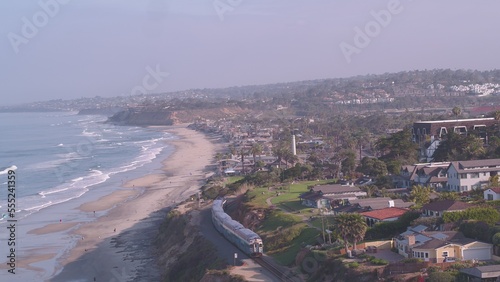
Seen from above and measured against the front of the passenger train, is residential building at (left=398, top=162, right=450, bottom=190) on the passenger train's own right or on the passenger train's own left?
on the passenger train's own left

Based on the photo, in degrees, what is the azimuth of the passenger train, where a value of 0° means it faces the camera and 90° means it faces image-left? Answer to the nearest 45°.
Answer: approximately 315°

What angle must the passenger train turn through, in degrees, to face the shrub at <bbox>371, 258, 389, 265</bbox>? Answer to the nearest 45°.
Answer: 0° — it already faces it

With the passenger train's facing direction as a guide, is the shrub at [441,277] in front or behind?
in front

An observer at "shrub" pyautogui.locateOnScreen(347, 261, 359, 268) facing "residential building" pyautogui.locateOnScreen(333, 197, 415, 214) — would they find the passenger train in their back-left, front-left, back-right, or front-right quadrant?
front-left

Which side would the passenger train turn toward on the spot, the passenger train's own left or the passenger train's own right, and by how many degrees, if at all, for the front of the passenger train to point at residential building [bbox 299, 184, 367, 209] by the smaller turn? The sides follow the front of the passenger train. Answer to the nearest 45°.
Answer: approximately 90° to the passenger train's own left

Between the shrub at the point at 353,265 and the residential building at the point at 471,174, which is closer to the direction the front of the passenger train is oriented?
the shrub

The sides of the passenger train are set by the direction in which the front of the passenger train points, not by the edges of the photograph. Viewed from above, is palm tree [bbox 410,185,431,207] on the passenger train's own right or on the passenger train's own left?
on the passenger train's own left

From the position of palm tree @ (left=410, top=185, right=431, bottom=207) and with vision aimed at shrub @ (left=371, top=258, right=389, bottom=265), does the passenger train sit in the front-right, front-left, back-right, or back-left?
front-right

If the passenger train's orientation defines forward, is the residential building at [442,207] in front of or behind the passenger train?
in front

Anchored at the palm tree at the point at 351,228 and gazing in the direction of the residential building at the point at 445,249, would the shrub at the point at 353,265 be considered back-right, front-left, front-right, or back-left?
front-right

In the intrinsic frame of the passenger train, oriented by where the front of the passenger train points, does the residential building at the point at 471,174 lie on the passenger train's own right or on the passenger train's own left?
on the passenger train's own left
